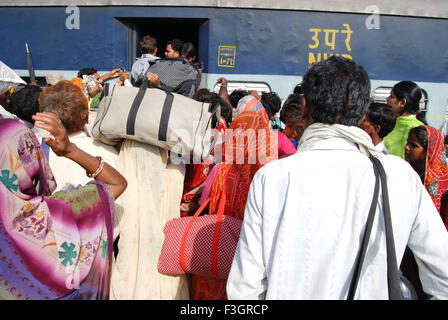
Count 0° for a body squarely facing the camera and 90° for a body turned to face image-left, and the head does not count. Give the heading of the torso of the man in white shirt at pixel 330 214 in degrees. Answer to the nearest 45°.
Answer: approximately 180°

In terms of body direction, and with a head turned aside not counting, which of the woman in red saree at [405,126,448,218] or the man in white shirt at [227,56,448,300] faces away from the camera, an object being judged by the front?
the man in white shirt

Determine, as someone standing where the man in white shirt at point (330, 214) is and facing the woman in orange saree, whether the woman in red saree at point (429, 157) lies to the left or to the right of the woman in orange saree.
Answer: right

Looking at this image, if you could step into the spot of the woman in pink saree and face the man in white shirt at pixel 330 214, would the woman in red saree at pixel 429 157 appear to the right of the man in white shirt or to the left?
left

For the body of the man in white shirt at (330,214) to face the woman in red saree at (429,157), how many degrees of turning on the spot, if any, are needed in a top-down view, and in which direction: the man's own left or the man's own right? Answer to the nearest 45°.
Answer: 0° — they already face them

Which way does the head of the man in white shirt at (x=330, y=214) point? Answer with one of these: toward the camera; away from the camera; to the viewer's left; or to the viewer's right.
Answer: away from the camera
